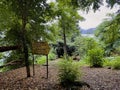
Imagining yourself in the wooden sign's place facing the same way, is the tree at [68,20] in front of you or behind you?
behind

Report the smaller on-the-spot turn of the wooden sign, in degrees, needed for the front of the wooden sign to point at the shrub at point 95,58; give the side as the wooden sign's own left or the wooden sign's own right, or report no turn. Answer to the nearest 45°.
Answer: approximately 135° to the wooden sign's own left

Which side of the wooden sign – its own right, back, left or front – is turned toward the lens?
front

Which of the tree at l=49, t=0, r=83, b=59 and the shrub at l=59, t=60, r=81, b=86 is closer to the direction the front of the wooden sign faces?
the shrub

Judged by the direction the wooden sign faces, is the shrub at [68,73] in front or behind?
in front
